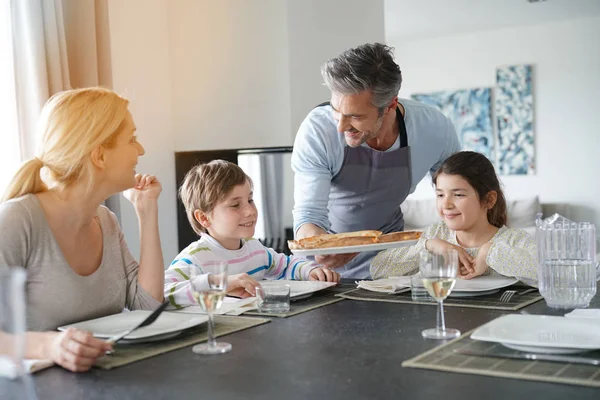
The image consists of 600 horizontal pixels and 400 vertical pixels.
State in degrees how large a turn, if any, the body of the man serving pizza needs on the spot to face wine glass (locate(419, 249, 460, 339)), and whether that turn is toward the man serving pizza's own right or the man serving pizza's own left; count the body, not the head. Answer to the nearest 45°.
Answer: approximately 45° to the man serving pizza's own left

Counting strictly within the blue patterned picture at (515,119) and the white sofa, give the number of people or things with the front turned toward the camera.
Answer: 2

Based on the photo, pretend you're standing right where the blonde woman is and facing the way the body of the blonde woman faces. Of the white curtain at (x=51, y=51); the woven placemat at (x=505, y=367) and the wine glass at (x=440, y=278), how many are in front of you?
2

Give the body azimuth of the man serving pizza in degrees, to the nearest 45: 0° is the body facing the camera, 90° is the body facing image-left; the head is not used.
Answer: approximately 45°

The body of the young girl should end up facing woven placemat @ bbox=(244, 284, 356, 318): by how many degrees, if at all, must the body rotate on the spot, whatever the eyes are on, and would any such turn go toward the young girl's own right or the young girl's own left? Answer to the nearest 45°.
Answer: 0° — they already face it
